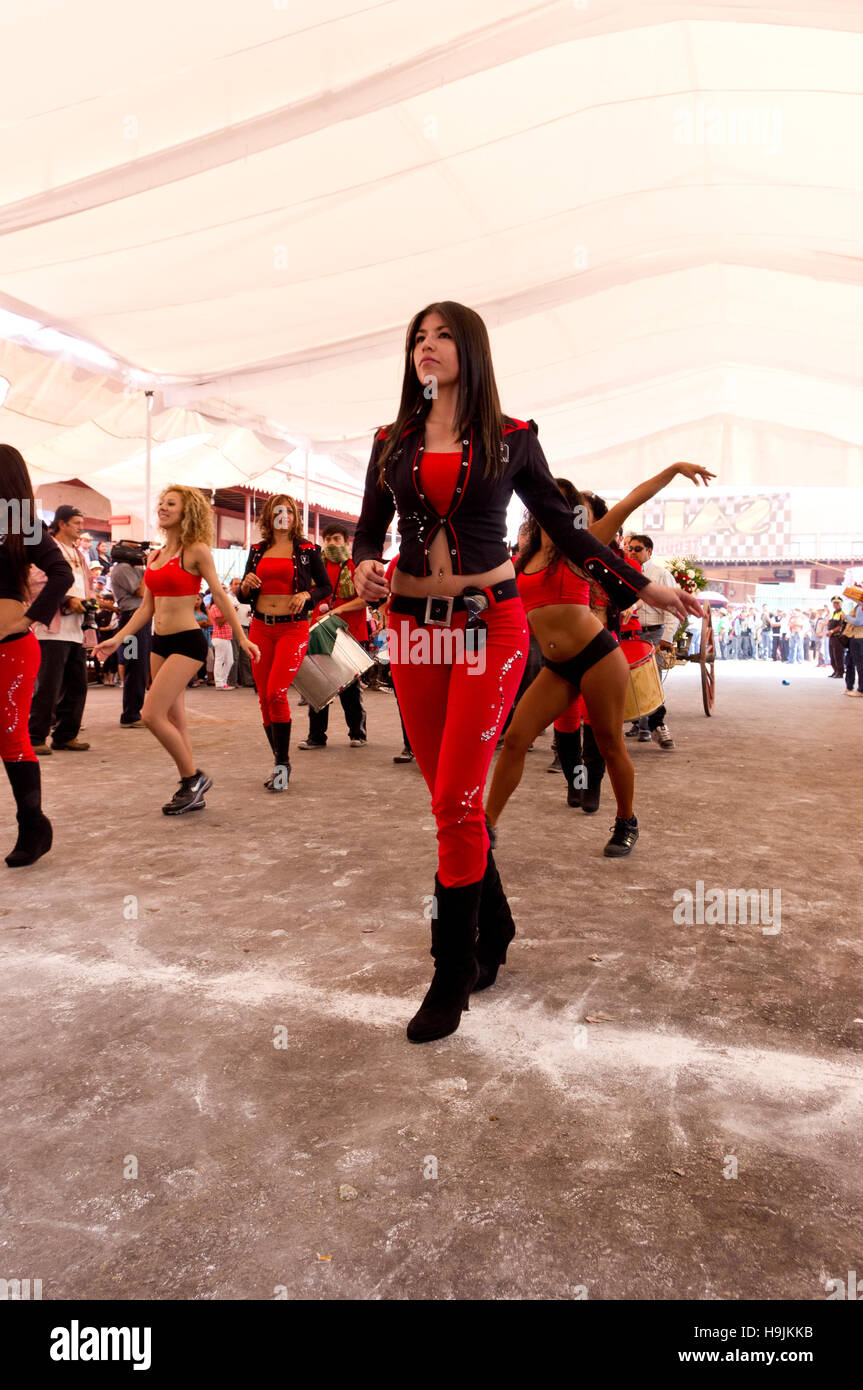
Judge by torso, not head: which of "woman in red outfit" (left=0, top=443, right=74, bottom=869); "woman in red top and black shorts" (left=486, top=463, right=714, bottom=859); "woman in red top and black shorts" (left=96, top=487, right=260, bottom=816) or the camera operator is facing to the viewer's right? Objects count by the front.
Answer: the camera operator

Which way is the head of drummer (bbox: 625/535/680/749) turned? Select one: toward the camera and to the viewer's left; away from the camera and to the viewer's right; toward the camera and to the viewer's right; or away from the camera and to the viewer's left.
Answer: toward the camera and to the viewer's left

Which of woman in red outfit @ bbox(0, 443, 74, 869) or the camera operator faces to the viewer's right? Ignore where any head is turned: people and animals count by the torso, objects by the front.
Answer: the camera operator

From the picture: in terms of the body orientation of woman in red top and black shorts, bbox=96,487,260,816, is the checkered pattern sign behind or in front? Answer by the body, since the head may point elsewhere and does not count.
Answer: behind

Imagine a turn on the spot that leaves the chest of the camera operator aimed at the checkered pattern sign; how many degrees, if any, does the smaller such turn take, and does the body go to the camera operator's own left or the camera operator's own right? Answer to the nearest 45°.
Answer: approximately 45° to the camera operator's own left

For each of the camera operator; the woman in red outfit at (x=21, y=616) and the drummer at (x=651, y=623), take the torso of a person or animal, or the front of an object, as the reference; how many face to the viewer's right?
1

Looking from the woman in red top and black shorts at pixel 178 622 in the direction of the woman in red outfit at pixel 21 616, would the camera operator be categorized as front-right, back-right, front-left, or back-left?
back-right

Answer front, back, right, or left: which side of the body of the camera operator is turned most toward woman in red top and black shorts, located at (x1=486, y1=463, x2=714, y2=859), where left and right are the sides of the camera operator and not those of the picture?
right

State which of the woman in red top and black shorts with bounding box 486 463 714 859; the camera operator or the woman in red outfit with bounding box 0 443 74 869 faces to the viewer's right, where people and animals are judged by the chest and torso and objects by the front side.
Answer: the camera operator

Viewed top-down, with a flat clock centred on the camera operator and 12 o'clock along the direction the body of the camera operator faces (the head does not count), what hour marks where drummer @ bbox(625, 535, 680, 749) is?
The drummer is roughly at 1 o'clock from the camera operator.

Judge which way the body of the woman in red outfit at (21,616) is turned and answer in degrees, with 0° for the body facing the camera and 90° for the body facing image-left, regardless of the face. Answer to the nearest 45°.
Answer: approximately 45°
